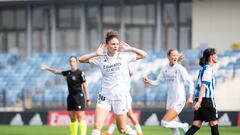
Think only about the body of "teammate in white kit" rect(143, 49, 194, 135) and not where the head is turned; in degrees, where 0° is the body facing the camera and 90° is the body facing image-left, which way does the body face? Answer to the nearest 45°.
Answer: approximately 45°

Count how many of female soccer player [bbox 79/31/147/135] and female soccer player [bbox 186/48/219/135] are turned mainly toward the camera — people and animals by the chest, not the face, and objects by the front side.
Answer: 1

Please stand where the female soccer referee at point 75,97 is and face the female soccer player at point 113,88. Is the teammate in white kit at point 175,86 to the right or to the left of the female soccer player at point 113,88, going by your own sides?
left

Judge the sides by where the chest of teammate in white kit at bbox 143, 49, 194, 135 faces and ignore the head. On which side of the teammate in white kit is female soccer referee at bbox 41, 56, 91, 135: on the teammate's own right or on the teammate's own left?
on the teammate's own right
